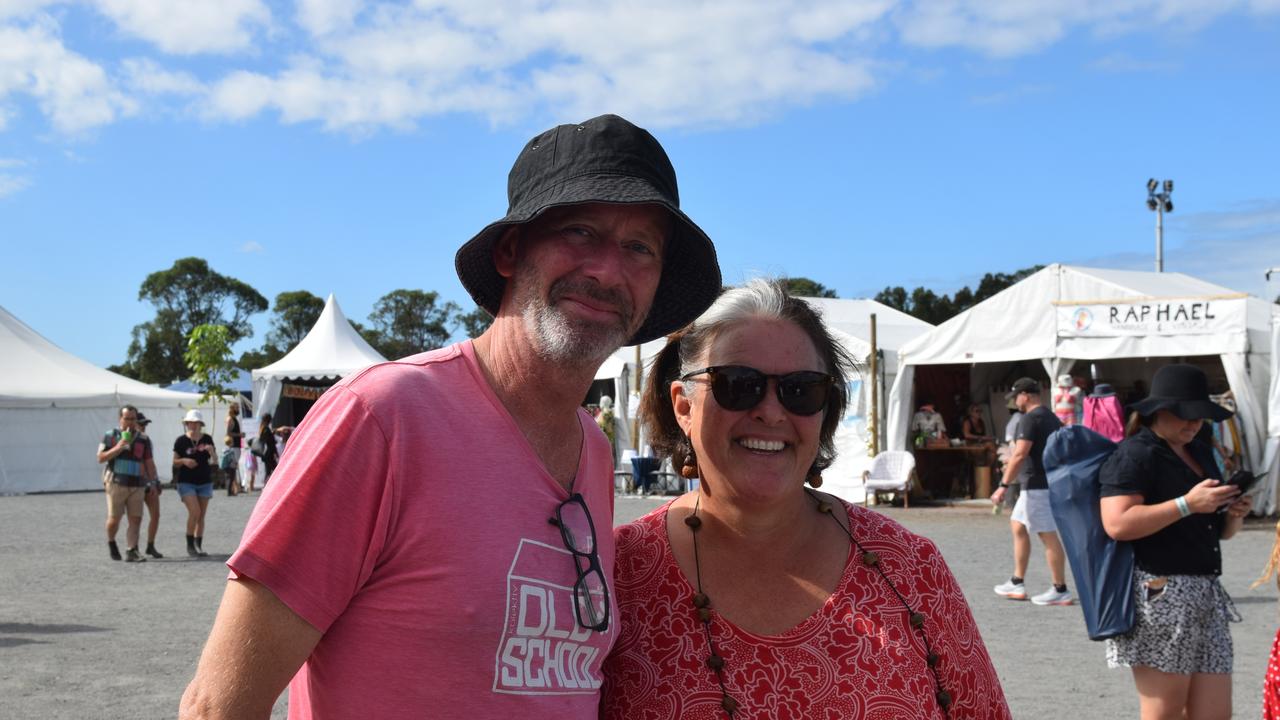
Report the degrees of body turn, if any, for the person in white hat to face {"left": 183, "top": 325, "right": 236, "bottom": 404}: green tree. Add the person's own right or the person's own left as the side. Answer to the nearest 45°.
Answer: approximately 180°

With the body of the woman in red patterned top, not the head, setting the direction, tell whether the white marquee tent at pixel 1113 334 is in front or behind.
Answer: behind

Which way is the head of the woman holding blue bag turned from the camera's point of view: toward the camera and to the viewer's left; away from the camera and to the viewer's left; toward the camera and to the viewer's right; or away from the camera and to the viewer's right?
toward the camera and to the viewer's right

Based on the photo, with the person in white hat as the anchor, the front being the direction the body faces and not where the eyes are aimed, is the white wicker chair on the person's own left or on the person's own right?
on the person's own left

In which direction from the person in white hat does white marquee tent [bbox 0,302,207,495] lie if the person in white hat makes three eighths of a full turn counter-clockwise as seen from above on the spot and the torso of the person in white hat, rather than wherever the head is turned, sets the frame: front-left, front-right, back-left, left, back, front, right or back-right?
front-left

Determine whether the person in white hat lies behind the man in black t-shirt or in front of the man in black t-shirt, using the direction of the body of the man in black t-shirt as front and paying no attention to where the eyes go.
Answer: in front

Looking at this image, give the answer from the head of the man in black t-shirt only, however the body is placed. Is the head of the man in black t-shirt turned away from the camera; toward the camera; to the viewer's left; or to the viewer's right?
to the viewer's left

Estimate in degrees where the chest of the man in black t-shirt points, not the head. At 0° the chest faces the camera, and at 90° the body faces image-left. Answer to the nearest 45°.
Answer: approximately 90°

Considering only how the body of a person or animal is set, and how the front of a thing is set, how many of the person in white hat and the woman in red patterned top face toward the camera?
2

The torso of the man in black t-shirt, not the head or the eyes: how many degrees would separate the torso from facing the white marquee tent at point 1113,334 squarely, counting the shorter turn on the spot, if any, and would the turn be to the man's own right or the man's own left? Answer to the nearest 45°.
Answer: approximately 90° to the man's own right

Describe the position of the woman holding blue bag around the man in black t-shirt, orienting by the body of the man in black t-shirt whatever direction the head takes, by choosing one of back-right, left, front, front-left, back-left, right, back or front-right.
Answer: left

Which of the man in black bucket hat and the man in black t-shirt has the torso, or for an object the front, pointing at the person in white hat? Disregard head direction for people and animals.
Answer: the man in black t-shirt

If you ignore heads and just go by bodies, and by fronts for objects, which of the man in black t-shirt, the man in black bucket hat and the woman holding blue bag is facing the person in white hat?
the man in black t-shirt

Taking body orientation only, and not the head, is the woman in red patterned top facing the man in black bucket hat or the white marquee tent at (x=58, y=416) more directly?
the man in black bucket hat
